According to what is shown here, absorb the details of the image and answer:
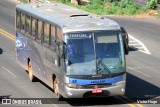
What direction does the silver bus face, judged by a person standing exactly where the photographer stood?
facing the viewer and to the right of the viewer
